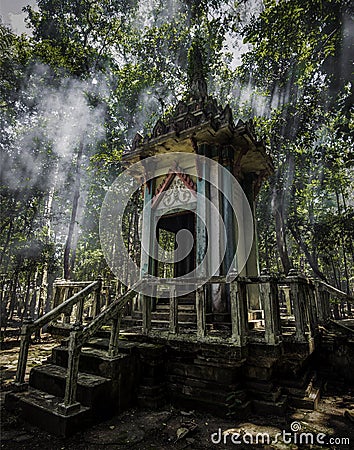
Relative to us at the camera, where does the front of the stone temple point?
facing the viewer and to the left of the viewer

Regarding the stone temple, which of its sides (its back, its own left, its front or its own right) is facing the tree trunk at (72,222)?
right
